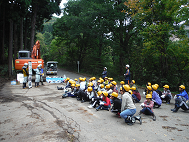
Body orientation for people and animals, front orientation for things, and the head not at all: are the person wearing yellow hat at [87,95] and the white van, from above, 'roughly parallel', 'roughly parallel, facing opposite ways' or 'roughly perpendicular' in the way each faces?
roughly perpendicular

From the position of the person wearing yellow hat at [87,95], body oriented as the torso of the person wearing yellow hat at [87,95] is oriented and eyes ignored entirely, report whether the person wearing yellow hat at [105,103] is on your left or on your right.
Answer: on your left

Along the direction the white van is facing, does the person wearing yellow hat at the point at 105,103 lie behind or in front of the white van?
behind

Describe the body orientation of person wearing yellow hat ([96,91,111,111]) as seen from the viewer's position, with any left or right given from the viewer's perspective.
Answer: facing to the left of the viewer

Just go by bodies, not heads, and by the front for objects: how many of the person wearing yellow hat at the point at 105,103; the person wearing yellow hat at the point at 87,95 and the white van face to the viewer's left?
2

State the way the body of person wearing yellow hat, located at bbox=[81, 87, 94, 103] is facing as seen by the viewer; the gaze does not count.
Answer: to the viewer's left

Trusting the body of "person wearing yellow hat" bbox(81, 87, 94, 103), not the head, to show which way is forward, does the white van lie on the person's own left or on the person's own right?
on the person's own right

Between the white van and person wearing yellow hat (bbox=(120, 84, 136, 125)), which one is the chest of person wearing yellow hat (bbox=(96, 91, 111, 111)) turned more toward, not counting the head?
the white van

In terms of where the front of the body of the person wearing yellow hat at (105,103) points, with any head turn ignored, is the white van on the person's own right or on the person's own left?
on the person's own right
